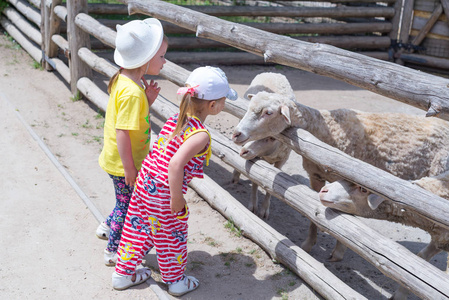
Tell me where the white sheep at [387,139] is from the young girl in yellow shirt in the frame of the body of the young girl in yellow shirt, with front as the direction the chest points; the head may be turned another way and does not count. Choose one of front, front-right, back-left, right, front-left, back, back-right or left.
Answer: front

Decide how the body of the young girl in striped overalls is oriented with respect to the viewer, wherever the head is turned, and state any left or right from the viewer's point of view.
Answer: facing to the right of the viewer

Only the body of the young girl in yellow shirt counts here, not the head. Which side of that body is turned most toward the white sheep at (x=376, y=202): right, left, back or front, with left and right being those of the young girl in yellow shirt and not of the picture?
front

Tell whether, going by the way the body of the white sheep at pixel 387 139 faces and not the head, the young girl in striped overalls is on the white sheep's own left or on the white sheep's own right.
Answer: on the white sheep's own left

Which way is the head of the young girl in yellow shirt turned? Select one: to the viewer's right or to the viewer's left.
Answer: to the viewer's right

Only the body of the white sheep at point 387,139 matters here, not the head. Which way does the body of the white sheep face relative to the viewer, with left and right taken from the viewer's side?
facing to the left of the viewer

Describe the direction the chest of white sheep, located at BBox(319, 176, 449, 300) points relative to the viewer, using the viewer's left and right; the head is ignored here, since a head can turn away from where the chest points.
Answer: facing to the left of the viewer

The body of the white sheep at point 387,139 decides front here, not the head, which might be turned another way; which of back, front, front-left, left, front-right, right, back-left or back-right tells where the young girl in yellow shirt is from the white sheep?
front-left

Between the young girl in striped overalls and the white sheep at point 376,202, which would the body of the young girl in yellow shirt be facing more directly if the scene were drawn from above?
the white sheep

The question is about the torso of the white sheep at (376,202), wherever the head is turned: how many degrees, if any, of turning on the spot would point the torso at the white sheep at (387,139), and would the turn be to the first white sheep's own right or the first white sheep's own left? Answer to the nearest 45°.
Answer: approximately 90° to the first white sheep's own right

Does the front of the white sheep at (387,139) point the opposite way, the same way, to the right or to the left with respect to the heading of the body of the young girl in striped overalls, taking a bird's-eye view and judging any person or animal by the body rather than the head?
the opposite way

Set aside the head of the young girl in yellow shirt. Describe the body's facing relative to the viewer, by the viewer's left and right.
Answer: facing to the right of the viewer
